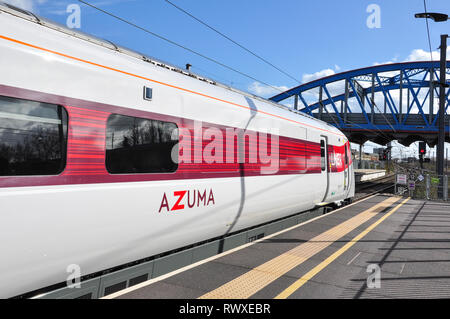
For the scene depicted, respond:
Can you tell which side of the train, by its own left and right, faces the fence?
front

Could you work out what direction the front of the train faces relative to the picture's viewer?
facing away from the viewer and to the right of the viewer
